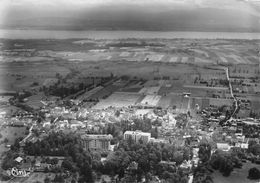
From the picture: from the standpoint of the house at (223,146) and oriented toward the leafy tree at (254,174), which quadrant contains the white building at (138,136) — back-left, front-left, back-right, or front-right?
back-right

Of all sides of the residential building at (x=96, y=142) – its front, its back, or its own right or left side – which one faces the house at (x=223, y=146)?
left

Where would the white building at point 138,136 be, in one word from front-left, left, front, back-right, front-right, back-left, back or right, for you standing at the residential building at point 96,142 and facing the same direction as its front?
left

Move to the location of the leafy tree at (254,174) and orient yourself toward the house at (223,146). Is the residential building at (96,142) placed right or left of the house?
left

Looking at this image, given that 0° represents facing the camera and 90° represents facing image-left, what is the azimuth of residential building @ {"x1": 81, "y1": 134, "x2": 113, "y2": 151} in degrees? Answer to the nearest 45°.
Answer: approximately 0°
